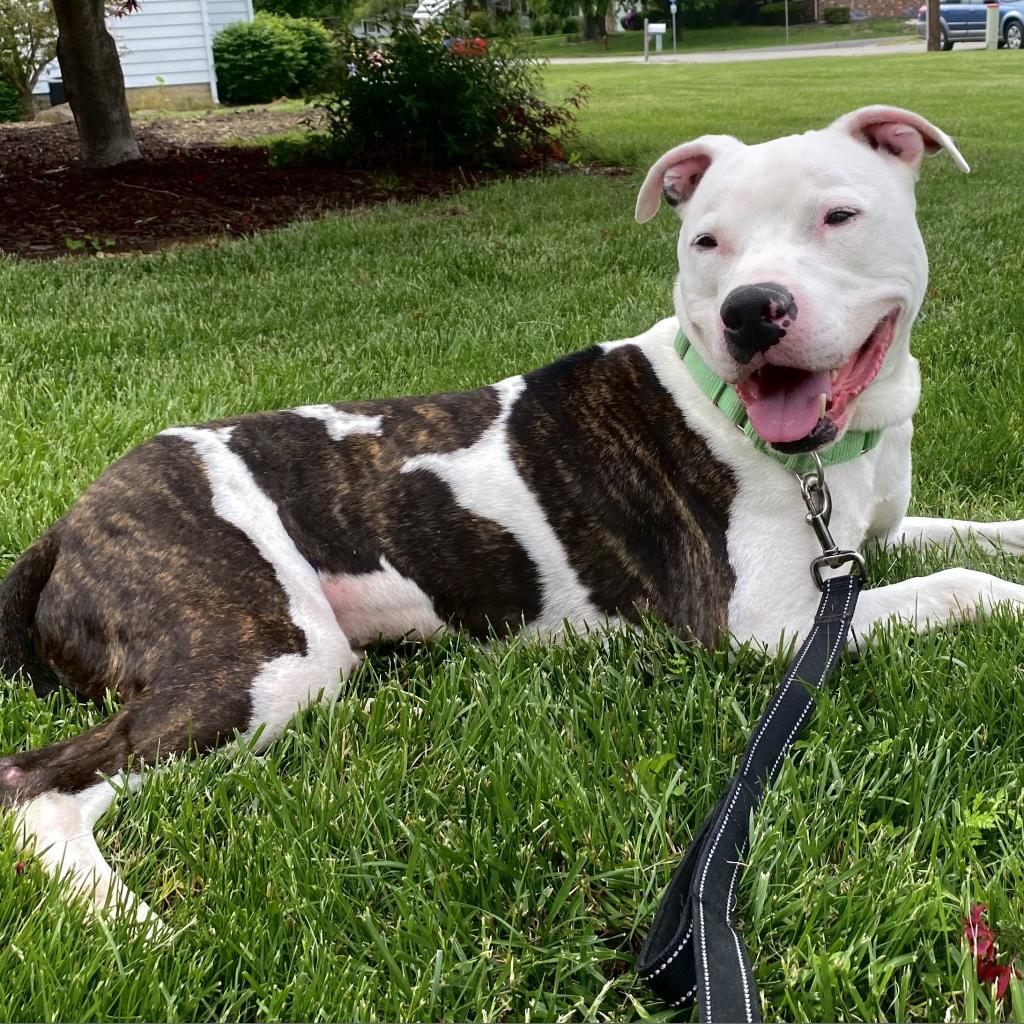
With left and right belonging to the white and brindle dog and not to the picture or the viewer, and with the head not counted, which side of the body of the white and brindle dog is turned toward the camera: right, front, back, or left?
right

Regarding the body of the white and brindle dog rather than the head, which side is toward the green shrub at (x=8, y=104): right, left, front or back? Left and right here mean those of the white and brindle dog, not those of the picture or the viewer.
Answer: left

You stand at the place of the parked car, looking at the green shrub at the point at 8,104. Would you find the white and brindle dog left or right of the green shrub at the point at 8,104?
left

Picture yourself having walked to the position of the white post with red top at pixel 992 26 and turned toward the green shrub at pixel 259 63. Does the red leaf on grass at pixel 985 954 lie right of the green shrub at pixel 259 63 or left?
left

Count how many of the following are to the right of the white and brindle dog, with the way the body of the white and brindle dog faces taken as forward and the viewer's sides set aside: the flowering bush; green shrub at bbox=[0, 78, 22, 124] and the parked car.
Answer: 0

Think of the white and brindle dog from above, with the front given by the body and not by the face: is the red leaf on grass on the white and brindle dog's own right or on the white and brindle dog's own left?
on the white and brindle dog's own right

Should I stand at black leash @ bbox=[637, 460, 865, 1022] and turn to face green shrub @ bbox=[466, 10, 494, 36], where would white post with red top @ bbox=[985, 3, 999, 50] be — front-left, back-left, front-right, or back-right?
front-right

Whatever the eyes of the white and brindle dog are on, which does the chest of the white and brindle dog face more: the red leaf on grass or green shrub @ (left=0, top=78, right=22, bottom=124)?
the red leaf on grass

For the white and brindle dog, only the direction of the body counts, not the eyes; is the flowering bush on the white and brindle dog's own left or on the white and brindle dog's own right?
on the white and brindle dog's own left

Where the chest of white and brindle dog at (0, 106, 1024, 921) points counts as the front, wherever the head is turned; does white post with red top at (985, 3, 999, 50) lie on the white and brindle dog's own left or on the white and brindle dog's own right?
on the white and brindle dog's own left

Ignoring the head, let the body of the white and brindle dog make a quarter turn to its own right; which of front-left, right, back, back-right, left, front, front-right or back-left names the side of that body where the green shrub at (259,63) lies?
back

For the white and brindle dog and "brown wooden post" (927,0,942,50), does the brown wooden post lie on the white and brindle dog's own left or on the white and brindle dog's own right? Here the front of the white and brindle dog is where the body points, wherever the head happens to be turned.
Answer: on the white and brindle dog's own left

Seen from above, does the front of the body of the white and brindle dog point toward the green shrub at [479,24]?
no

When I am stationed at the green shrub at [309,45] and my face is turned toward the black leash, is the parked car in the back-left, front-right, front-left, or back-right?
back-left

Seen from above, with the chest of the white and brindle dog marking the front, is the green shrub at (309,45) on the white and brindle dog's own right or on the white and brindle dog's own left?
on the white and brindle dog's own left
